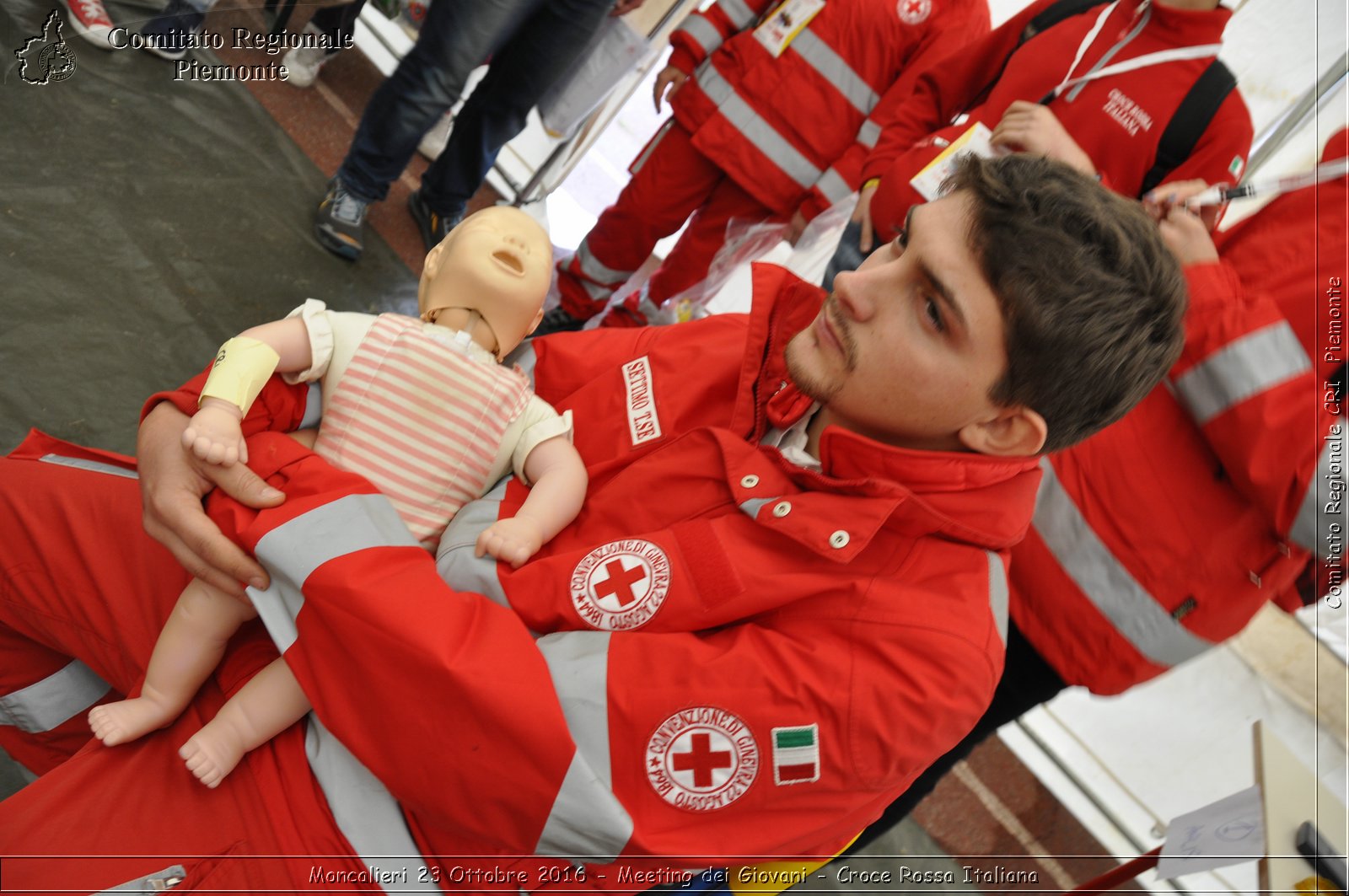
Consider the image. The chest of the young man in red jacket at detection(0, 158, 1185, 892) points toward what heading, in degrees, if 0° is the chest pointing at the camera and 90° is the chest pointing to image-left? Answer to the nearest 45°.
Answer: approximately 45°

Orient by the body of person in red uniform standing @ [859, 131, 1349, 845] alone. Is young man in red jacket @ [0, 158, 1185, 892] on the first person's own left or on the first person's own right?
on the first person's own left

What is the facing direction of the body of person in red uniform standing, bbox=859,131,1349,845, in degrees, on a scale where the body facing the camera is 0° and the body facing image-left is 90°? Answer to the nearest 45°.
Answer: approximately 90°

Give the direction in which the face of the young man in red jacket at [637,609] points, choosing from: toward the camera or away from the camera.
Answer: toward the camera

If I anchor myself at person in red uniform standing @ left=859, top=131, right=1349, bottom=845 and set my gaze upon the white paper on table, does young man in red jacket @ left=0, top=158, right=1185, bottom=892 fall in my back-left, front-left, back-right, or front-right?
front-right

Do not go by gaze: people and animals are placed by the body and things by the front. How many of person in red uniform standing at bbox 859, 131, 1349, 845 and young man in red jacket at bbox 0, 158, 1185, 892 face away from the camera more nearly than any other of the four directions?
0

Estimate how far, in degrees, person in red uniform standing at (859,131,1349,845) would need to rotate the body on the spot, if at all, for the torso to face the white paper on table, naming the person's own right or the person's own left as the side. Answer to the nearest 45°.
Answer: approximately 135° to the person's own left
